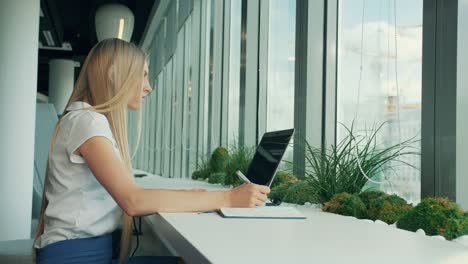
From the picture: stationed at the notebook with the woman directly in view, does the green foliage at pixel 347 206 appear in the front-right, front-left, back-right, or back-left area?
back-right

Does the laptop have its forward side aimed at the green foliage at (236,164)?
no

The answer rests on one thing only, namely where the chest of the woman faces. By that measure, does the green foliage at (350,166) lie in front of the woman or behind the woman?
in front

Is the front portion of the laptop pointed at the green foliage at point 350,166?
no

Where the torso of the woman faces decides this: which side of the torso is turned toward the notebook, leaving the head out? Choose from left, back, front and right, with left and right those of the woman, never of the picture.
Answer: front

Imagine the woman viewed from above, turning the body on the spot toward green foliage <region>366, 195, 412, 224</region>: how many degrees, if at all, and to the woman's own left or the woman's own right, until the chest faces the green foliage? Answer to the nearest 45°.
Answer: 0° — they already face it

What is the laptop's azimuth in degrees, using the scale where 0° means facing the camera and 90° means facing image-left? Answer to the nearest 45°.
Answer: approximately 45°

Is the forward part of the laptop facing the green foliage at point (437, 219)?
no

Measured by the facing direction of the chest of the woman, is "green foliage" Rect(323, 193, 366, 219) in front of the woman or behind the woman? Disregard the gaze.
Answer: in front

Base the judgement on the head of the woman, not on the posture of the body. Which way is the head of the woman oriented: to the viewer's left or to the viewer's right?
to the viewer's right

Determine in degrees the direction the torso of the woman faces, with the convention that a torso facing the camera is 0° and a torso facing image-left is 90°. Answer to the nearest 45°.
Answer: approximately 270°

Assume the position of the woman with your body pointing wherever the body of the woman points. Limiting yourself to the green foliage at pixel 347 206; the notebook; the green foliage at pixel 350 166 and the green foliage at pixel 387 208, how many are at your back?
0
